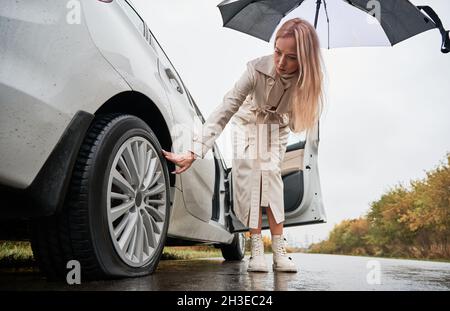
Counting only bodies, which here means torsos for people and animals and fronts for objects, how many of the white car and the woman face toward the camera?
1

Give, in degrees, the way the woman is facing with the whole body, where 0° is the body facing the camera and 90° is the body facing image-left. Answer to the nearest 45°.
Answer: approximately 0°

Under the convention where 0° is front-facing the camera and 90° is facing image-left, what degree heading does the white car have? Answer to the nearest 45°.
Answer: approximately 225°
